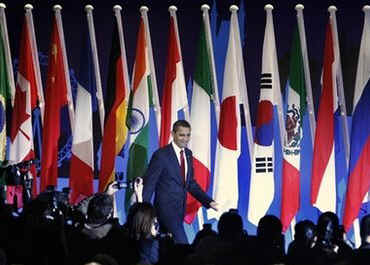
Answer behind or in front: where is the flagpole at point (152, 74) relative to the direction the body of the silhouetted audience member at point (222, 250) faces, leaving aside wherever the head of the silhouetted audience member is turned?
in front

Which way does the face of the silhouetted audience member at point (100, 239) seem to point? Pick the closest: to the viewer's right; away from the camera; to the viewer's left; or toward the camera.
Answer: away from the camera

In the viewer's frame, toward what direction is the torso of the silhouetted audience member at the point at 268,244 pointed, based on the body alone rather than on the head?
away from the camera

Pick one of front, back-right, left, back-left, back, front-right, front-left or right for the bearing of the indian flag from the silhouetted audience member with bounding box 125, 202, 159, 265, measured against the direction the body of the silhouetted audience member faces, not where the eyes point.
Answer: front-left

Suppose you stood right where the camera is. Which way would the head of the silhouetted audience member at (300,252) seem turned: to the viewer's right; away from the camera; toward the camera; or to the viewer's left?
away from the camera

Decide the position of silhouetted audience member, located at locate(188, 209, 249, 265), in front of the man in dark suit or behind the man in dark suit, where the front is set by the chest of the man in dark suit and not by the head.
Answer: in front

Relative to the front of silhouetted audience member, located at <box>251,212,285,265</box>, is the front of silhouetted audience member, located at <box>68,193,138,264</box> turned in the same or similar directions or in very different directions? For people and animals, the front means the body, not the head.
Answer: same or similar directions

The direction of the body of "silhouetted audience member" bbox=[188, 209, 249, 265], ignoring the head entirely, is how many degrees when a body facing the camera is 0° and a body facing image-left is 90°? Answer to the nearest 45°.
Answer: approximately 180°

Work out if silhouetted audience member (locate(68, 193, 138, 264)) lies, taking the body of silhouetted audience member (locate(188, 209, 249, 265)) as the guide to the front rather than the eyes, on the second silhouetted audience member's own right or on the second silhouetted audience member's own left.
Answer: on the second silhouetted audience member's own left

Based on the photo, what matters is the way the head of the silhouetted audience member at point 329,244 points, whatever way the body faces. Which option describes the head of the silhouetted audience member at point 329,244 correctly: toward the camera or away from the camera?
away from the camera

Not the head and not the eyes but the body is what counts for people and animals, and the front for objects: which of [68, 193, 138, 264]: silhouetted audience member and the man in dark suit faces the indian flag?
the silhouetted audience member

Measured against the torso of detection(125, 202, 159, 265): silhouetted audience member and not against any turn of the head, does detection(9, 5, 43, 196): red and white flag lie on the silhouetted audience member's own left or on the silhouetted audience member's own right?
on the silhouetted audience member's own left

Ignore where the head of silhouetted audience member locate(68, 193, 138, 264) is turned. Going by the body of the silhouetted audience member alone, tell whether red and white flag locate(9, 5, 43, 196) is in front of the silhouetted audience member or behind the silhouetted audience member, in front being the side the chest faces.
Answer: in front

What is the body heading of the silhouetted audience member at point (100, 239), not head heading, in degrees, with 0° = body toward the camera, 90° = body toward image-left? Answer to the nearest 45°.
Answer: approximately 180°

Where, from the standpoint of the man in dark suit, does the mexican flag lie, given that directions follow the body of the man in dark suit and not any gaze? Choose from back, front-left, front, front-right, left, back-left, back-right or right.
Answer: left

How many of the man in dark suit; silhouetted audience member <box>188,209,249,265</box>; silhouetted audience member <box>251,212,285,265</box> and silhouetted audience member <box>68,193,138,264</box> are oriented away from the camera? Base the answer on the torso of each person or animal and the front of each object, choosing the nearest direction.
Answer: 3

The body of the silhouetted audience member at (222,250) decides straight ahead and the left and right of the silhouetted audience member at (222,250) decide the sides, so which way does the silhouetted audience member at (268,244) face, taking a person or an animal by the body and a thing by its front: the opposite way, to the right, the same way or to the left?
the same way

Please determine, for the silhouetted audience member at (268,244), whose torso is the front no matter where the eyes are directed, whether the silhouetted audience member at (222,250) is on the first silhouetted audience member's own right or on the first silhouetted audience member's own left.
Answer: on the first silhouetted audience member's own left
